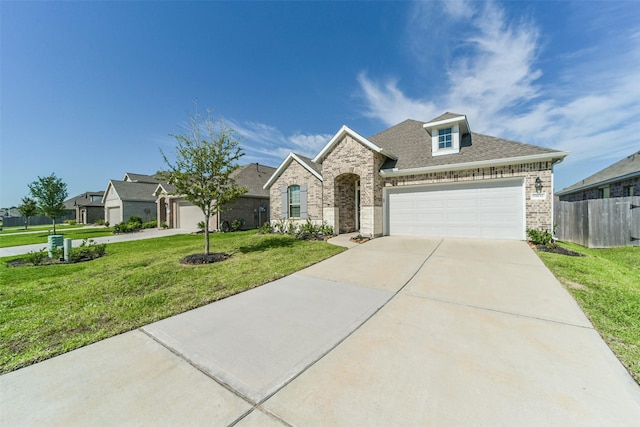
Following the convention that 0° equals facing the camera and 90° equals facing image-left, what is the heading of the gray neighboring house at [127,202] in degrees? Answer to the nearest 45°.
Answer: approximately 45°

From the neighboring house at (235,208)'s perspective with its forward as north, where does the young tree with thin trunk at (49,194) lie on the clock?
The young tree with thin trunk is roughly at 2 o'clock from the neighboring house.

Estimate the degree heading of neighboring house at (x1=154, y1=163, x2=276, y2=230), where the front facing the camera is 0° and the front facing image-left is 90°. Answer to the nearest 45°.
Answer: approximately 45°

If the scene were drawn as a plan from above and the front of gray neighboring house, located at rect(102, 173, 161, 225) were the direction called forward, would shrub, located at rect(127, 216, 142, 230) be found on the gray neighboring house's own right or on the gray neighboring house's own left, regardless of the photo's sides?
on the gray neighboring house's own left

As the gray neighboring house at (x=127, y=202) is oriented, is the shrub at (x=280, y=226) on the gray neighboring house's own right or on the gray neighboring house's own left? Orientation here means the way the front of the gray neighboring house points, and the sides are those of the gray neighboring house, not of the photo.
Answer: on the gray neighboring house's own left

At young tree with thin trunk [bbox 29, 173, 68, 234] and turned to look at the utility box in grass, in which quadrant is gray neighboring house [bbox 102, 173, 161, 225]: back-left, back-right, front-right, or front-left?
back-left

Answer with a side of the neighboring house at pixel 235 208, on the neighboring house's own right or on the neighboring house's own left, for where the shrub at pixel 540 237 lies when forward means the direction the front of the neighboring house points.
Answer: on the neighboring house's own left

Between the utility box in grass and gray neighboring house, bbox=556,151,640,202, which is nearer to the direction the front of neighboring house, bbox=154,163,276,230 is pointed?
the utility box in grass

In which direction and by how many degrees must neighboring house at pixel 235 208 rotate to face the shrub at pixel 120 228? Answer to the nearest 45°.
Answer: approximately 45° to its right

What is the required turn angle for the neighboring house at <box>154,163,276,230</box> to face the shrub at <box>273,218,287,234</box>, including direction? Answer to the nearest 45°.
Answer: approximately 45° to its left

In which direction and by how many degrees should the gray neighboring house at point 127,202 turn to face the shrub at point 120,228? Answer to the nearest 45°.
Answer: approximately 45° to its left

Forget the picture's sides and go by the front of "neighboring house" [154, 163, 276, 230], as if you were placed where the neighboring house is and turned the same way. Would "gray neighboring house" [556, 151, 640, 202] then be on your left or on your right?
on your left
